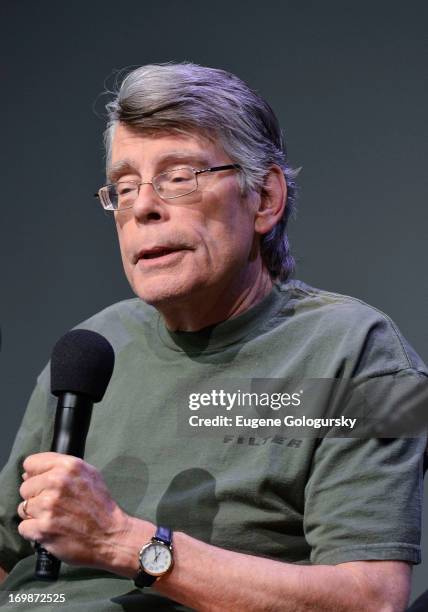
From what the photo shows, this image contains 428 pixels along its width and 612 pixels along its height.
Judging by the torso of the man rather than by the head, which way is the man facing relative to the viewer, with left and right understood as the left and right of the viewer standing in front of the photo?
facing the viewer and to the left of the viewer

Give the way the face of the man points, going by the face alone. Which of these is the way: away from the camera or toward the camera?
toward the camera
